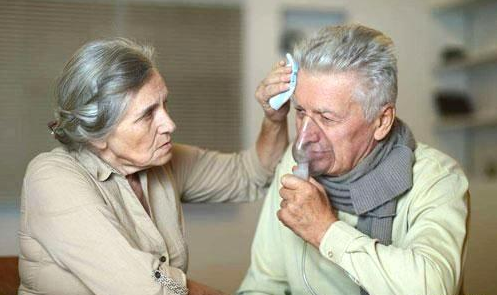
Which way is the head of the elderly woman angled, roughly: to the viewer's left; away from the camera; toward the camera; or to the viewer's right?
to the viewer's right

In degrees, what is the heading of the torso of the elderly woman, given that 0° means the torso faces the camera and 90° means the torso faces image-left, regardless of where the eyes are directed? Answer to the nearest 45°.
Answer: approximately 315°

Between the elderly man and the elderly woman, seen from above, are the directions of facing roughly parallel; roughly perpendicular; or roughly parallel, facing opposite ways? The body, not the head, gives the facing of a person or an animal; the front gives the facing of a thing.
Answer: roughly perpendicular

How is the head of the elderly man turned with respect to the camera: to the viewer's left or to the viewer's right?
to the viewer's left

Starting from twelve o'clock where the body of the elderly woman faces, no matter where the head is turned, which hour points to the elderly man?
The elderly man is roughly at 11 o'clock from the elderly woman.

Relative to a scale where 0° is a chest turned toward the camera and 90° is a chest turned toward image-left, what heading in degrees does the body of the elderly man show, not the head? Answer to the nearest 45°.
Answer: approximately 45°

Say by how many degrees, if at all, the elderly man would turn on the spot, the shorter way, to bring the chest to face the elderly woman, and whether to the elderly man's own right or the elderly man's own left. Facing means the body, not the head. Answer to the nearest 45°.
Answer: approximately 45° to the elderly man's own right
